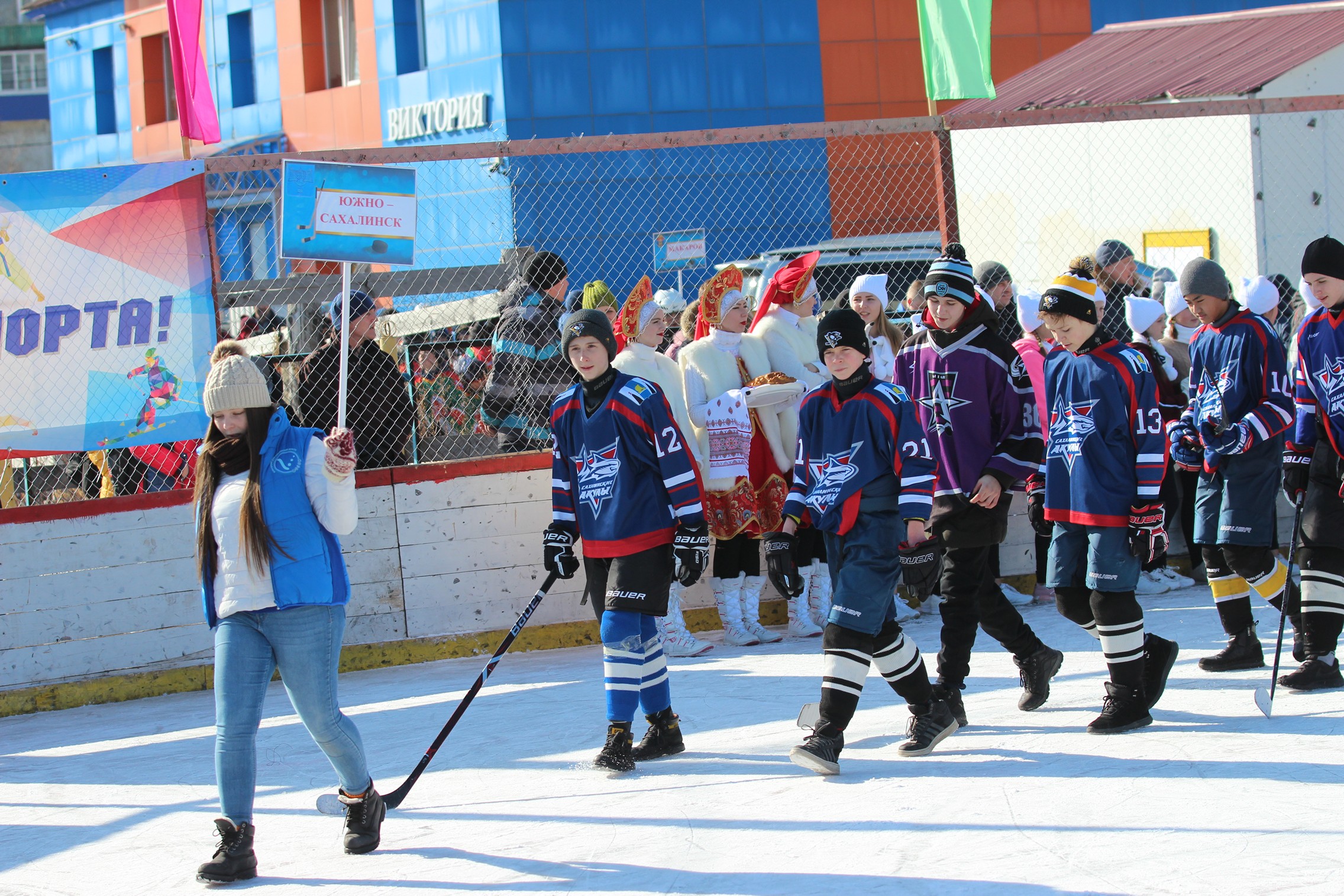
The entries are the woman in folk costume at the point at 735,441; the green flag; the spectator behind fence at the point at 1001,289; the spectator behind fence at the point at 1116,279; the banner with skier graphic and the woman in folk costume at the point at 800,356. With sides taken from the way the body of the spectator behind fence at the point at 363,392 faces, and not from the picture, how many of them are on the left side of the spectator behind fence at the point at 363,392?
5

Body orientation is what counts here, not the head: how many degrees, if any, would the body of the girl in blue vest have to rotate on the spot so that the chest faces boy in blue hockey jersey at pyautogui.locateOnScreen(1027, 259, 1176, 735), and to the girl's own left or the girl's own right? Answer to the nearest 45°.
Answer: approximately 135° to the girl's own left

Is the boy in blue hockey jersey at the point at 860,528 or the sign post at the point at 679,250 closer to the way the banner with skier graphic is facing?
the boy in blue hockey jersey

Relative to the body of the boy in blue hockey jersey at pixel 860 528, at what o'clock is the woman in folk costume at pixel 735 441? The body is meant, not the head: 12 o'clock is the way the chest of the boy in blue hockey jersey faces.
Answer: The woman in folk costume is roughly at 4 o'clock from the boy in blue hockey jersey.

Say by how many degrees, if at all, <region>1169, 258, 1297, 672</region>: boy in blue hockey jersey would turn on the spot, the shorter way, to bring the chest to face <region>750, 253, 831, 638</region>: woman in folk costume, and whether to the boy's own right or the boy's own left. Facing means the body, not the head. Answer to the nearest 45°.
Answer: approximately 90° to the boy's own right

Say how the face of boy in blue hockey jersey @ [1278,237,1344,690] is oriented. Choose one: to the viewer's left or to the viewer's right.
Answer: to the viewer's left

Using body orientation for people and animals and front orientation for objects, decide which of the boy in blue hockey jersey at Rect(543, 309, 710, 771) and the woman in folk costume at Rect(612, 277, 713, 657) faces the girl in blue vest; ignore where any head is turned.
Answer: the boy in blue hockey jersey

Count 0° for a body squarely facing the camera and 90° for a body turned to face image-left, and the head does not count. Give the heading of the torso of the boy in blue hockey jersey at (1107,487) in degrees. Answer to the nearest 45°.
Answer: approximately 45°
